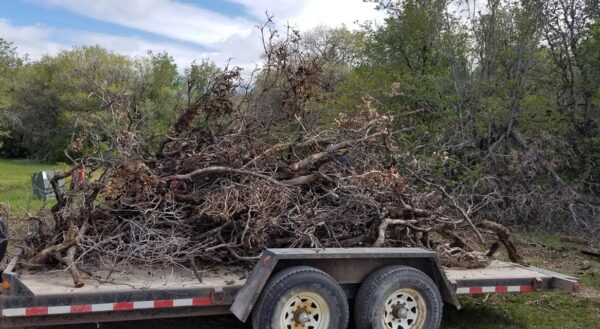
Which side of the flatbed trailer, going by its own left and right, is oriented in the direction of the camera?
left
